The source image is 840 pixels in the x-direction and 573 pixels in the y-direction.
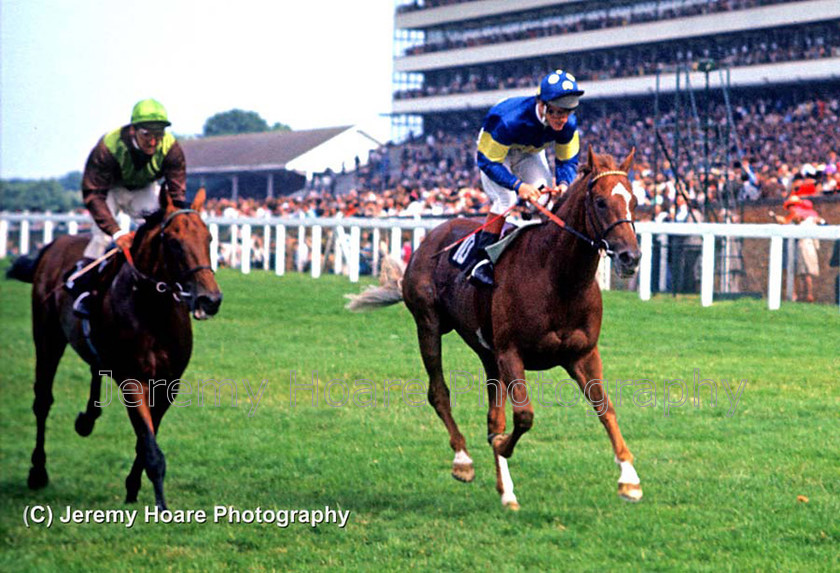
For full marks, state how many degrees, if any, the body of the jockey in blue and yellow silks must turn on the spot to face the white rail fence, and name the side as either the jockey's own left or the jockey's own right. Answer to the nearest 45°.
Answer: approximately 135° to the jockey's own left

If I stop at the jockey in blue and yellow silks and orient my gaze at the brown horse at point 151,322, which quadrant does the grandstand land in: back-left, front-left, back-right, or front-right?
back-right

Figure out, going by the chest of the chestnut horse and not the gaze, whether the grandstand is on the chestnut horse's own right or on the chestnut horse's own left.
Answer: on the chestnut horse's own left

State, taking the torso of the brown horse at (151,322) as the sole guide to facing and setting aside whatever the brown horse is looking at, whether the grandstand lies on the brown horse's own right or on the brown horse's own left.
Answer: on the brown horse's own left
